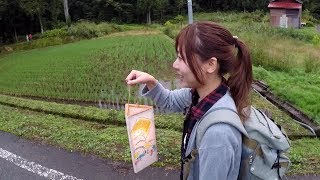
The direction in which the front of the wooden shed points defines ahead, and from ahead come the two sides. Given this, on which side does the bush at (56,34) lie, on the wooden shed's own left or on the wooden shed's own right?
on the wooden shed's own right

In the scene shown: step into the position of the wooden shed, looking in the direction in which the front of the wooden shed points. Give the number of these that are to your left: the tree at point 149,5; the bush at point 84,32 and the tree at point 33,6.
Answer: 0

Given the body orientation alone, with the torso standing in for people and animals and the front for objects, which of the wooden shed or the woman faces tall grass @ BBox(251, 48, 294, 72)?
the wooden shed

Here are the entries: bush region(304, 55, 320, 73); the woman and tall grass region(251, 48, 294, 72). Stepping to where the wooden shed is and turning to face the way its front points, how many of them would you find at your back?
0

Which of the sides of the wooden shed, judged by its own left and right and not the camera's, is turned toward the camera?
front

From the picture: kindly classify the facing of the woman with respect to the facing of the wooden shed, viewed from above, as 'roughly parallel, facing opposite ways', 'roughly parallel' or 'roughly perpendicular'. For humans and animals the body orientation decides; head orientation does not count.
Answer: roughly perpendicular

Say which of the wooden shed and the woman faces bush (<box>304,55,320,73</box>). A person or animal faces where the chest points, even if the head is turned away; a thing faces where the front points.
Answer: the wooden shed

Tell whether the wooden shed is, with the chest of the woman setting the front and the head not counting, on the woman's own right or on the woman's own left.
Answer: on the woman's own right

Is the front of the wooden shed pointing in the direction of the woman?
yes

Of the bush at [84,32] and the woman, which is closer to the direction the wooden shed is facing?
the woman

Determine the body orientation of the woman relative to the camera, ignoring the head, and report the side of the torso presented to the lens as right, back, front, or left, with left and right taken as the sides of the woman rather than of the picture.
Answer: left

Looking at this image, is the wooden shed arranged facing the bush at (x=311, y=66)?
yes

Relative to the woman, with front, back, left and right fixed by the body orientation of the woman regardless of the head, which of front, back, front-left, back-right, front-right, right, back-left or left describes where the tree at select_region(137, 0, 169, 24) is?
right

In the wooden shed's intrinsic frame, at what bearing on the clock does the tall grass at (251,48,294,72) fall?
The tall grass is roughly at 12 o'clock from the wooden shed.
